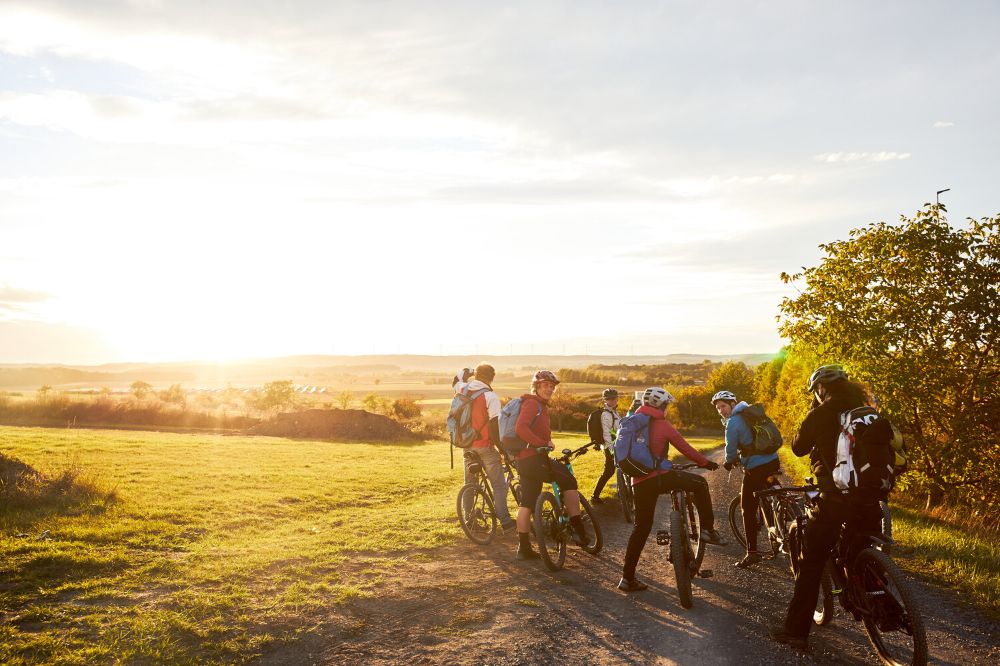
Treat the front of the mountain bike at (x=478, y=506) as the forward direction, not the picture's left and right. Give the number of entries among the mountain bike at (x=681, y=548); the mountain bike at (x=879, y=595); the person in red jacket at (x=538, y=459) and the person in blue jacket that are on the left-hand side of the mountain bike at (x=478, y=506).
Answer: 0

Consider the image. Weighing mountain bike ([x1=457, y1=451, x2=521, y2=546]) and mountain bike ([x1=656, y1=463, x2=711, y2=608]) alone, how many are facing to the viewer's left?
0

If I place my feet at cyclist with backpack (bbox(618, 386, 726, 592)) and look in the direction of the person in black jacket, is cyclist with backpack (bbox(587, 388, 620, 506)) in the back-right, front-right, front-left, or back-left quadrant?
back-left

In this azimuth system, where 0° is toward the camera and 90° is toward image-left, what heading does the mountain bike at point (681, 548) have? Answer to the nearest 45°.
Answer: approximately 180°

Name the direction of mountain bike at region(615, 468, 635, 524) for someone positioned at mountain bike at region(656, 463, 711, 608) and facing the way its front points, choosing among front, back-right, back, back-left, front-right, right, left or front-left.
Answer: front

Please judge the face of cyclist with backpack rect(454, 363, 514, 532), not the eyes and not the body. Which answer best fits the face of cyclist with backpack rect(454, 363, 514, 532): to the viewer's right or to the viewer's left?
to the viewer's right

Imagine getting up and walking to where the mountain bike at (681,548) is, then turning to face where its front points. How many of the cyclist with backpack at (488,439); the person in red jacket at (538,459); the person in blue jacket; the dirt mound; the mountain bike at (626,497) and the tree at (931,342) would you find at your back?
0

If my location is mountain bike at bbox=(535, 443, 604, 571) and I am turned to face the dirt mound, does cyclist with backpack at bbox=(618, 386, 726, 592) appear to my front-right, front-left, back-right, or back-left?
back-right

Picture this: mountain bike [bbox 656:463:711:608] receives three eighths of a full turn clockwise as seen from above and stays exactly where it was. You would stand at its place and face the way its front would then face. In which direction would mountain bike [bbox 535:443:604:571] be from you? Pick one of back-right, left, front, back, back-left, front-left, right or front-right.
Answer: back
